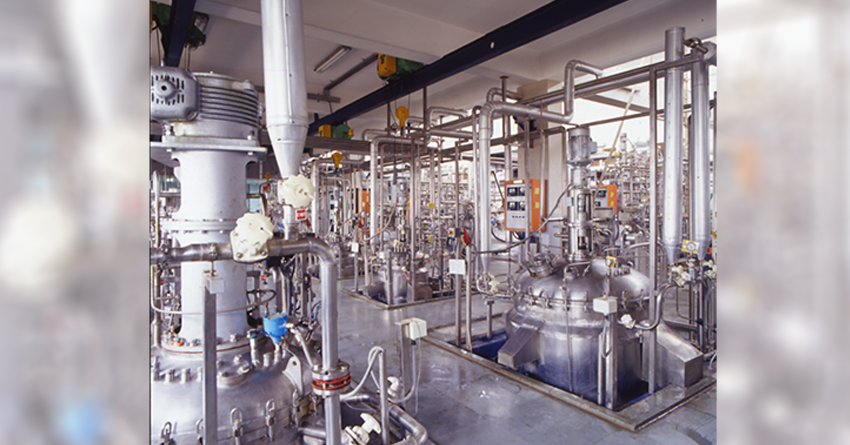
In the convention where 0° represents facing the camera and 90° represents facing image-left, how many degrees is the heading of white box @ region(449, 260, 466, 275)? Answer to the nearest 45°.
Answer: approximately 0°

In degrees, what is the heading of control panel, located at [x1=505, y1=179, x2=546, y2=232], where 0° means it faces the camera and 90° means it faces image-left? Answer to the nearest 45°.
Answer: approximately 45°

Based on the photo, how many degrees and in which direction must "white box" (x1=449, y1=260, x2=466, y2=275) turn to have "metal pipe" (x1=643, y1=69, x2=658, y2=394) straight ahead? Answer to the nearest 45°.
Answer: approximately 45° to its left

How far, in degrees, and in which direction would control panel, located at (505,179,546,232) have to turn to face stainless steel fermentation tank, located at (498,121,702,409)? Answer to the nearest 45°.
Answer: approximately 45° to its left

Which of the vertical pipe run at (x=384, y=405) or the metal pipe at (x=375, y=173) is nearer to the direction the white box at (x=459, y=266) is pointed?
the vertical pipe run

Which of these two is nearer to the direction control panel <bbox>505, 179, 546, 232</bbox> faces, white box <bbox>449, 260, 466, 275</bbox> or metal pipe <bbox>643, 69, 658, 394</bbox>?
the white box

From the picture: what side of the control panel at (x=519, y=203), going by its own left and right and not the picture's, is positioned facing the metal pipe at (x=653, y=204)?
left
